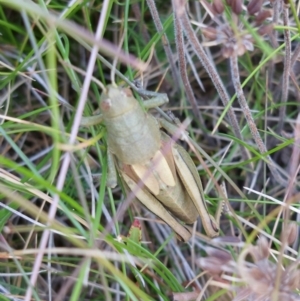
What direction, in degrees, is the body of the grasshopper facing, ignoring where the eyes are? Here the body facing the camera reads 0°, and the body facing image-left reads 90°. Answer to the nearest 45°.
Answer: approximately 135°
